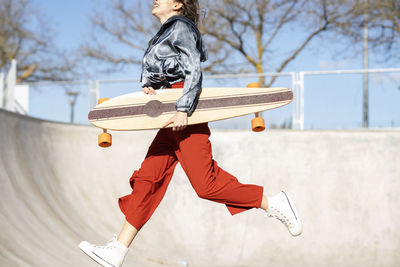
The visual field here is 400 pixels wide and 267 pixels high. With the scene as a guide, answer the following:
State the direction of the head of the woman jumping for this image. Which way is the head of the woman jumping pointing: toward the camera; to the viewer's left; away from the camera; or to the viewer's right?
to the viewer's left

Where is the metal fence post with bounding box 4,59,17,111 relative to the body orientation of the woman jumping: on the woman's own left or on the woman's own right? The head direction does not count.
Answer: on the woman's own right

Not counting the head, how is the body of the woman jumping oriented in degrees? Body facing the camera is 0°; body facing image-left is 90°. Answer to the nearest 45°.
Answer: approximately 90°

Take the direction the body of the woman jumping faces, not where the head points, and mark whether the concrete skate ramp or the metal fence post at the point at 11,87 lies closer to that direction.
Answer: the metal fence post
